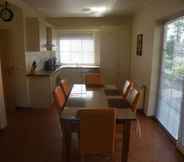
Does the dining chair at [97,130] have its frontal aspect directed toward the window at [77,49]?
yes

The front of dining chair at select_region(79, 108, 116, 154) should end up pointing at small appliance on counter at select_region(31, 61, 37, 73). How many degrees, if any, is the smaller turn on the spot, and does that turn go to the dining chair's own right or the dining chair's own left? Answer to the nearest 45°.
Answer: approximately 45° to the dining chair's own left

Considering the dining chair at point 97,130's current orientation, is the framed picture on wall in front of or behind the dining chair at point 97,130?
in front

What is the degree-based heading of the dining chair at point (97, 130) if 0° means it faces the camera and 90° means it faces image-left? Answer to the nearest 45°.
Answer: approximately 180°

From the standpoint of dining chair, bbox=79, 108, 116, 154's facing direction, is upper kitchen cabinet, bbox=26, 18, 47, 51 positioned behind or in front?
in front

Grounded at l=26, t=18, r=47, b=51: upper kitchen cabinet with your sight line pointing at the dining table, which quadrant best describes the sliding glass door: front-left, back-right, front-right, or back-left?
front-left

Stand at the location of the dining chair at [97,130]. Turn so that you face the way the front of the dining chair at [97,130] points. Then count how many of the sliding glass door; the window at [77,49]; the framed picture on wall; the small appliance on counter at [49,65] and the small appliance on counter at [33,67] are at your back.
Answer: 0

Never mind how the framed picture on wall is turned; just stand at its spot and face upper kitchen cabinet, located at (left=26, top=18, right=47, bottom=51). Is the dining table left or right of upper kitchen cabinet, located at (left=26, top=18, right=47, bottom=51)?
left

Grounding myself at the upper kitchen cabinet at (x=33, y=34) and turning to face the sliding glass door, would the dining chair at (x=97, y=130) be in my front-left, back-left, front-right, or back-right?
front-right

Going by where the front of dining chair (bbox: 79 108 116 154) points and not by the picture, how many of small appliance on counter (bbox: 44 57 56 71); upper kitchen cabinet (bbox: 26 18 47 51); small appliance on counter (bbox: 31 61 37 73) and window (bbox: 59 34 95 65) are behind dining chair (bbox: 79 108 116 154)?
0

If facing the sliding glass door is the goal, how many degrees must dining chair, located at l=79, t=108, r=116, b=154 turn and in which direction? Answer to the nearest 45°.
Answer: approximately 45° to its right

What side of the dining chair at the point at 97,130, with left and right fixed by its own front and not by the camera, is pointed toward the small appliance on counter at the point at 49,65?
front
